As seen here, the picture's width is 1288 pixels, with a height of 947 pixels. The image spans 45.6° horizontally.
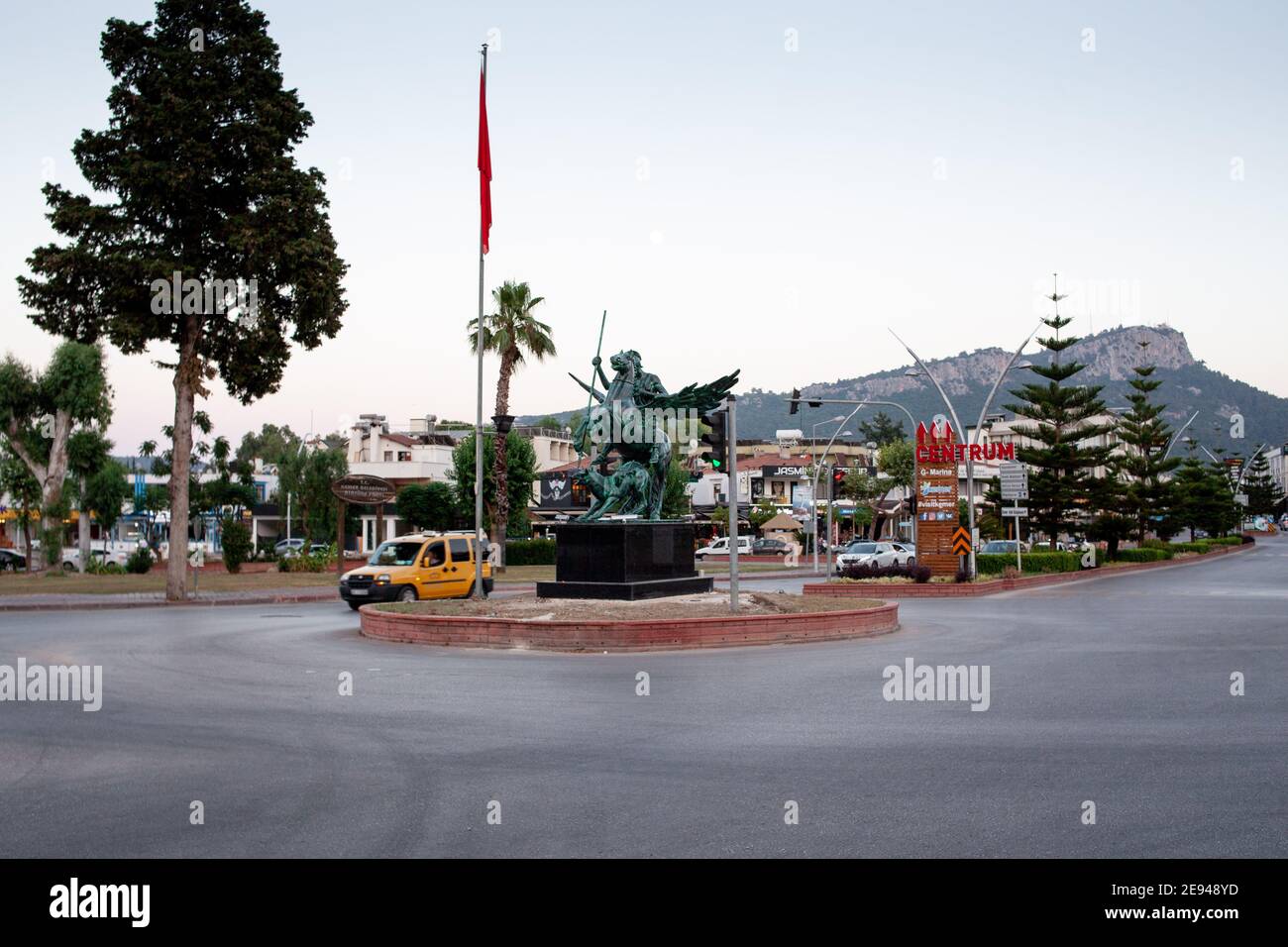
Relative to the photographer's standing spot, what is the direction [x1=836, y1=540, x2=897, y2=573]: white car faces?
facing the viewer and to the left of the viewer

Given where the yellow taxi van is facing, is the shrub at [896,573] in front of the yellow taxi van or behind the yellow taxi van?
behind

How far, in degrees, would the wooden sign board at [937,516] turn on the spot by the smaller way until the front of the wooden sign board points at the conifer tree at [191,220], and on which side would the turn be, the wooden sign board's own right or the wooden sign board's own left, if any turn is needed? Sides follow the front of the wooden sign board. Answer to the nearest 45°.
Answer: approximately 45° to the wooden sign board's own right

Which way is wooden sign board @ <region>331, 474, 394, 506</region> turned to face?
toward the camera

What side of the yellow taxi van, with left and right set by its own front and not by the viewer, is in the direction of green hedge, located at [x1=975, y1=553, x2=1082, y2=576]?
back

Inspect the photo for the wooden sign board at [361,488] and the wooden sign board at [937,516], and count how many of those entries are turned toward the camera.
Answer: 2

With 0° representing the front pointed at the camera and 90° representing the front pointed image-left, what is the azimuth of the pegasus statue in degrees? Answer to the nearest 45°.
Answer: approximately 45°

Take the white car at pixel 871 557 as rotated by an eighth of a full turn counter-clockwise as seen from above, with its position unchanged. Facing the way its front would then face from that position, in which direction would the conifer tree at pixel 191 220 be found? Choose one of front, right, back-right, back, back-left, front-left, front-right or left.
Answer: front-right

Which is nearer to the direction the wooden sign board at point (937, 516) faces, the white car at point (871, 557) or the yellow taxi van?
the yellow taxi van

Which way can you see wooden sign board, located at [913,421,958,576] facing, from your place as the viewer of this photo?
facing the viewer

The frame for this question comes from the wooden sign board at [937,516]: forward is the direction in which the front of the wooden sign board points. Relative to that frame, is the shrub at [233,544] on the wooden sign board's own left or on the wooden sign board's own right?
on the wooden sign board's own right

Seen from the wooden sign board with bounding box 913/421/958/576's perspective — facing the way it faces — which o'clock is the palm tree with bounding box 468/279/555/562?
The palm tree is roughly at 4 o'clock from the wooden sign board.
